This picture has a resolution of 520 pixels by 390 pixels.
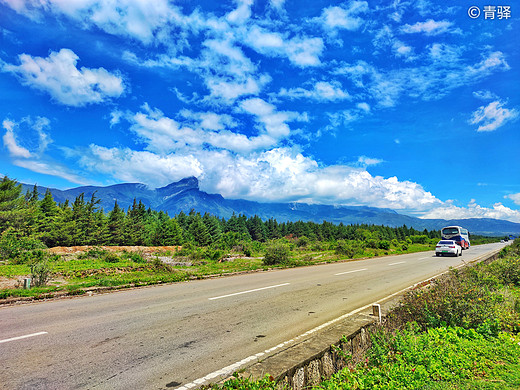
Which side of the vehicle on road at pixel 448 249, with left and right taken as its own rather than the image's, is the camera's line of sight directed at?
back

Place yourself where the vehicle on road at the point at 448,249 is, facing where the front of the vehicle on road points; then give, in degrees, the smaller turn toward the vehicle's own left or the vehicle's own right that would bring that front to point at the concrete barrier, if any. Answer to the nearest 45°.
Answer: approximately 180°

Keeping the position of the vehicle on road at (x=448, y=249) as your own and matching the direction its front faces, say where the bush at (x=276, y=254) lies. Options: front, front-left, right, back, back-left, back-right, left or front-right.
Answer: back-left

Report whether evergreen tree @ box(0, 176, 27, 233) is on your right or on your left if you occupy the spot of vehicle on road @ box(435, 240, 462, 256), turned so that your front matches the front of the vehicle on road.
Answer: on your left

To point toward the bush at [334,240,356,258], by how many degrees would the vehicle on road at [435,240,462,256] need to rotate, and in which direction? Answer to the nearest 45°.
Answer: approximately 90° to its left

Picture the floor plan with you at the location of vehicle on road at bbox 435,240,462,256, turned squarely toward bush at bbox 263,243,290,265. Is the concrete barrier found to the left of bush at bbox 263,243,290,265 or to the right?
left

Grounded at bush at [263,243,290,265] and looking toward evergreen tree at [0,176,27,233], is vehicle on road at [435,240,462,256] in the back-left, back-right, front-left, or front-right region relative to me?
back-right
